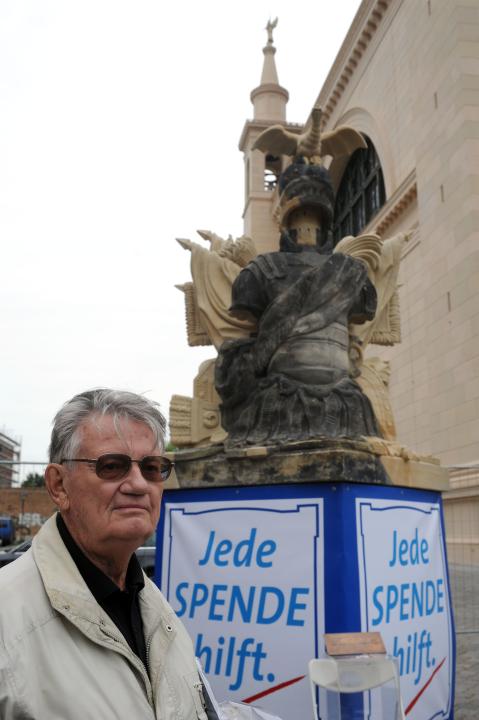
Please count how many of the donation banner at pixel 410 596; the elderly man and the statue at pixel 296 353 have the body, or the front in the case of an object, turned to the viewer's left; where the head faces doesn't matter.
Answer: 0

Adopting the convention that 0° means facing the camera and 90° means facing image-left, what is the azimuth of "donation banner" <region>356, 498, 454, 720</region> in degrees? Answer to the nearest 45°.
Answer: approximately 315°

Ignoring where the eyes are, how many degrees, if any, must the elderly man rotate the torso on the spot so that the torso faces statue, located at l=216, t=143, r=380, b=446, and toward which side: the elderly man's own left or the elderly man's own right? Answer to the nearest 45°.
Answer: approximately 90° to the elderly man's own left

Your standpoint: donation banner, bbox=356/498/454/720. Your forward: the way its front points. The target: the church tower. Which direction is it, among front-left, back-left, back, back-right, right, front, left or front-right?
back-left

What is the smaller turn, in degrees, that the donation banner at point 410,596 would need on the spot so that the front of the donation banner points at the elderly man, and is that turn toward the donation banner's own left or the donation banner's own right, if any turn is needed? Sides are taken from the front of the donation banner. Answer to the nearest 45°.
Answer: approximately 45° to the donation banner's own right

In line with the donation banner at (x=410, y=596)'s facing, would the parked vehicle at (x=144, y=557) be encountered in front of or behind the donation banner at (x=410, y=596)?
behind

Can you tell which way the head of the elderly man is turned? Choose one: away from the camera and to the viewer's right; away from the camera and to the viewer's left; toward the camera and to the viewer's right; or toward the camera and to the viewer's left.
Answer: toward the camera and to the viewer's right

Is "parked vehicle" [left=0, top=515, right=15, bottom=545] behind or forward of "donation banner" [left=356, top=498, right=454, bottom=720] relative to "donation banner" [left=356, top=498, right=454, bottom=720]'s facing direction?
behind

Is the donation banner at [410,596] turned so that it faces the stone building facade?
no
